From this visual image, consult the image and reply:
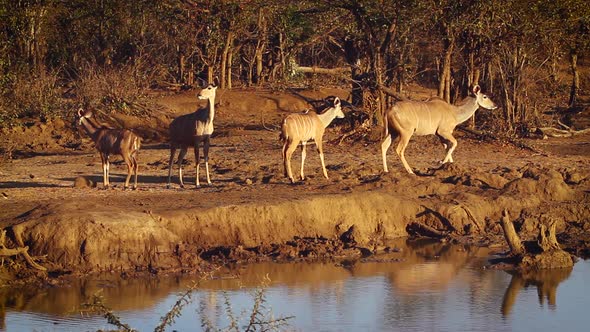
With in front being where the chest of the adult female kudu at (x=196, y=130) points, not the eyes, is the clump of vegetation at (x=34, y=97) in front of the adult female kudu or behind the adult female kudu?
behind

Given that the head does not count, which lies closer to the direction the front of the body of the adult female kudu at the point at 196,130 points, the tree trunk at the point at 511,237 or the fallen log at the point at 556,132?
the tree trunk

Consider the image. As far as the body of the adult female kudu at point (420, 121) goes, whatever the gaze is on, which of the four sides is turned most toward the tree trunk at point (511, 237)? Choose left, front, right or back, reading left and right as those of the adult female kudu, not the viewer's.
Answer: right

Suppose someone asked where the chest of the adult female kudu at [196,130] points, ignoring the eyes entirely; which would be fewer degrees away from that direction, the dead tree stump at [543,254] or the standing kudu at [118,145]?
the dead tree stump

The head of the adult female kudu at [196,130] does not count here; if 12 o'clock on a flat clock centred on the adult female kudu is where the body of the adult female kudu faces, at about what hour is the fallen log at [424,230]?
The fallen log is roughly at 11 o'clock from the adult female kudu.

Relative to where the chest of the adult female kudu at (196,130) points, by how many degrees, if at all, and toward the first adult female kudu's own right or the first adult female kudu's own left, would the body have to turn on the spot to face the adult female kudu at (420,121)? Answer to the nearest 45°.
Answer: approximately 45° to the first adult female kudu's own left

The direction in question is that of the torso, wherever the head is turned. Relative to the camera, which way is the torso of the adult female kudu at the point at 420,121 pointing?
to the viewer's right

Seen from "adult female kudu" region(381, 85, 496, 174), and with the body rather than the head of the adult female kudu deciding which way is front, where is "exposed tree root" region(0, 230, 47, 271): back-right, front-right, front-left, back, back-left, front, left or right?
back-right

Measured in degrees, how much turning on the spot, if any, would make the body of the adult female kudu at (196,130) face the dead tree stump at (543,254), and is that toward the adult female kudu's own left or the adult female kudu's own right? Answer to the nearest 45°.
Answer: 0° — it already faces it

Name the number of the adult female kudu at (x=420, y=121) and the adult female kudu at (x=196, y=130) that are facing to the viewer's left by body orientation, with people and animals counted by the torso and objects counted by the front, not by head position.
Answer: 0

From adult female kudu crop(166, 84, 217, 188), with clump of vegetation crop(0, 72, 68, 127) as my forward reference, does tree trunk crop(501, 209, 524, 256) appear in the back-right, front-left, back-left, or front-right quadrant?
back-right

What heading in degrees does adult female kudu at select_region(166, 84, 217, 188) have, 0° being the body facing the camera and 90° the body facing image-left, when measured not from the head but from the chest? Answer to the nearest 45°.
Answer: approximately 315°
